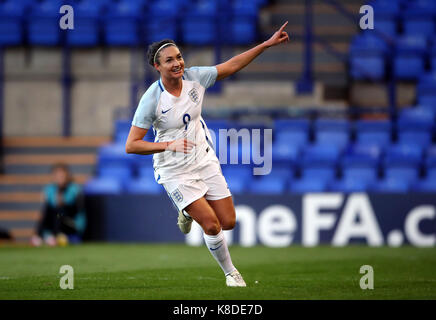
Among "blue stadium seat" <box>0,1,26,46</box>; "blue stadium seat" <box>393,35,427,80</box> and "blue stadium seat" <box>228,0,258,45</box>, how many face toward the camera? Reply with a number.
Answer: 3

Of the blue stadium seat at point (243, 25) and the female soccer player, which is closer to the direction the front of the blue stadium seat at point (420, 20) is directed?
the female soccer player

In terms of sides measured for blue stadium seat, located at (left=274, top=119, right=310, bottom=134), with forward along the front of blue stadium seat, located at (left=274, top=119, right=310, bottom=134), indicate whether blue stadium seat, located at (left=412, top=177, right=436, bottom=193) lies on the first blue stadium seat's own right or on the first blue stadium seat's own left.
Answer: on the first blue stadium seat's own left

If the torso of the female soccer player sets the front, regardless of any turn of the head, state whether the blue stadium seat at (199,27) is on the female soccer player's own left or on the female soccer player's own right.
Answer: on the female soccer player's own left

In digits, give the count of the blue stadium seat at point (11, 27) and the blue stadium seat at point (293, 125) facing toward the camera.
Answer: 2

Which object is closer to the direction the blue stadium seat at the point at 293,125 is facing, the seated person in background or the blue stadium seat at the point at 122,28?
the seated person in background

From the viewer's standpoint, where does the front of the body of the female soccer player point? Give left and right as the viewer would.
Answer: facing the viewer and to the right of the viewer

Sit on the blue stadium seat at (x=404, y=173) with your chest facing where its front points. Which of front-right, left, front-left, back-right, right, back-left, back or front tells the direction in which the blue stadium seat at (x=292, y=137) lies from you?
right

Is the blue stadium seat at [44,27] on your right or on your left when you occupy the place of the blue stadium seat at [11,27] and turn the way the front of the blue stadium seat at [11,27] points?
on your left

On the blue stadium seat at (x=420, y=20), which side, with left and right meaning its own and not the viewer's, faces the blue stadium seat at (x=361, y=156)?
front

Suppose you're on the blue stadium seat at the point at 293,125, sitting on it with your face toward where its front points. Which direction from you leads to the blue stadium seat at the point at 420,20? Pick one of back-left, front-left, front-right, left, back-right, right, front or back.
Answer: back-left

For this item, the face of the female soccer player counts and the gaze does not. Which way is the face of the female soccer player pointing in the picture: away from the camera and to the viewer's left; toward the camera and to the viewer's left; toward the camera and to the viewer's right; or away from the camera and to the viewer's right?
toward the camera and to the viewer's right
